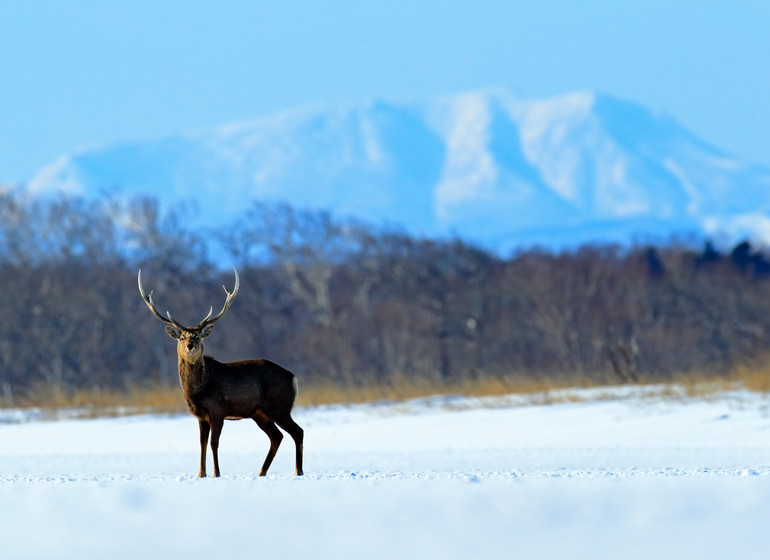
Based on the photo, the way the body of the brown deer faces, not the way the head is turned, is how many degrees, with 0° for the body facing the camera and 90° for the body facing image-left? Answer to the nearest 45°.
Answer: approximately 90°
